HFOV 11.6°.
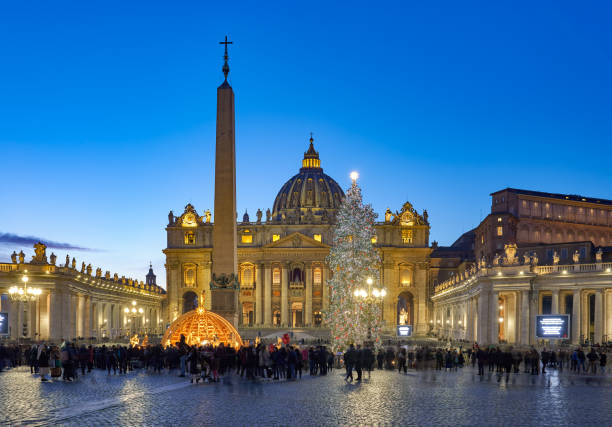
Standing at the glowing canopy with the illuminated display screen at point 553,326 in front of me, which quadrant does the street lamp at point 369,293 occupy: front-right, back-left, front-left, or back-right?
front-left

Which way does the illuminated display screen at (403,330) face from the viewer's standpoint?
toward the camera

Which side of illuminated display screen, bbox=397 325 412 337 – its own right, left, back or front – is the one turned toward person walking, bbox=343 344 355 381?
front

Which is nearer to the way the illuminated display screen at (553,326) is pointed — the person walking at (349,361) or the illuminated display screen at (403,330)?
the person walking

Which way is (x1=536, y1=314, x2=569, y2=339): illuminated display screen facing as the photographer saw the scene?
facing the viewer

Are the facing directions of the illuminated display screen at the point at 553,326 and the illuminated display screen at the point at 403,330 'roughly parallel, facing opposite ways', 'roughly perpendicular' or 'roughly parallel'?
roughly parallel
